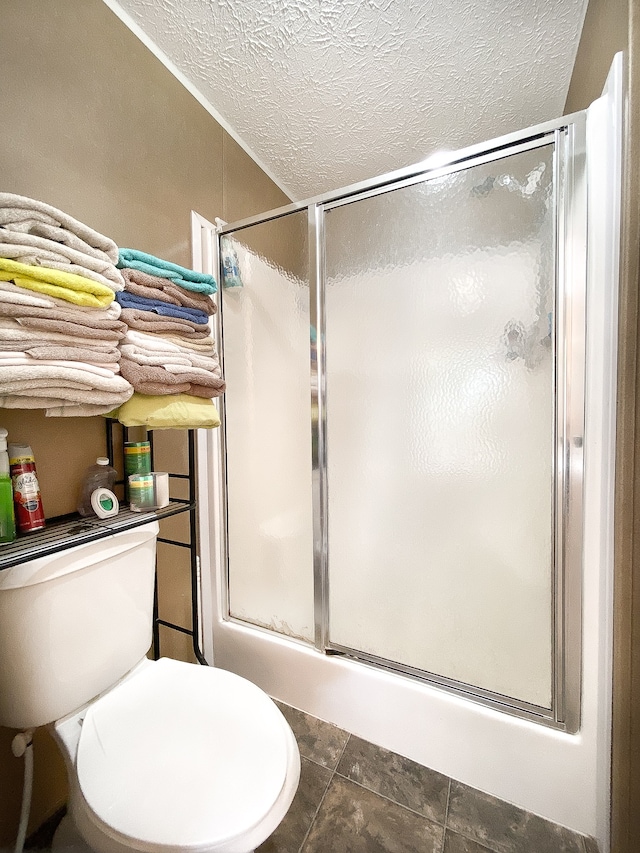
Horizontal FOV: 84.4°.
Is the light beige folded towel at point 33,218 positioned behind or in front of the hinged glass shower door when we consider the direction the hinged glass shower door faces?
in front

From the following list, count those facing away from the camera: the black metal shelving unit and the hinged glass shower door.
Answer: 0

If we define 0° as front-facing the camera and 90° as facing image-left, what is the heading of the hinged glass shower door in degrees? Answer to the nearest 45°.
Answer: approximately 45°

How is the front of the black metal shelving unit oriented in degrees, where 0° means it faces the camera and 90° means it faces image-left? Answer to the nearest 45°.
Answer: approximately 315°

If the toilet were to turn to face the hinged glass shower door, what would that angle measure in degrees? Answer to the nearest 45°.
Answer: approximately 45° to its left

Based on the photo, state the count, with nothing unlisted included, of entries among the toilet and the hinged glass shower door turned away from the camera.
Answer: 0
